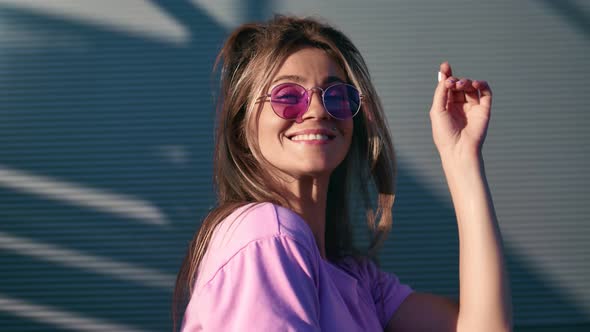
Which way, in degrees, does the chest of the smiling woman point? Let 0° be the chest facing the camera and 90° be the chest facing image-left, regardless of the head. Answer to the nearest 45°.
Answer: approximately 315°
